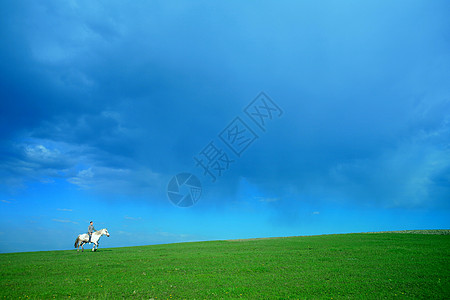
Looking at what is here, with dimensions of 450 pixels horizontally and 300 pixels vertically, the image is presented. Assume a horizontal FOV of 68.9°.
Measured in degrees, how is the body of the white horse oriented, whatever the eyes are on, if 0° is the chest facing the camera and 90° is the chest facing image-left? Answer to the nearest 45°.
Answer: approximately 270°
